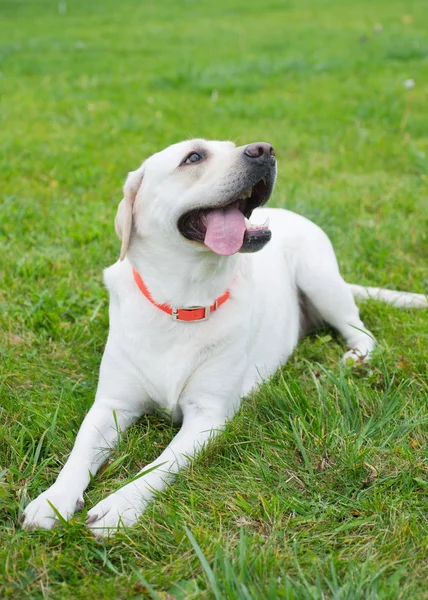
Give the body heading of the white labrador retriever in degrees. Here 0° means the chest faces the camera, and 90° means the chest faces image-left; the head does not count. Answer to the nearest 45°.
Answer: approximately 45°
